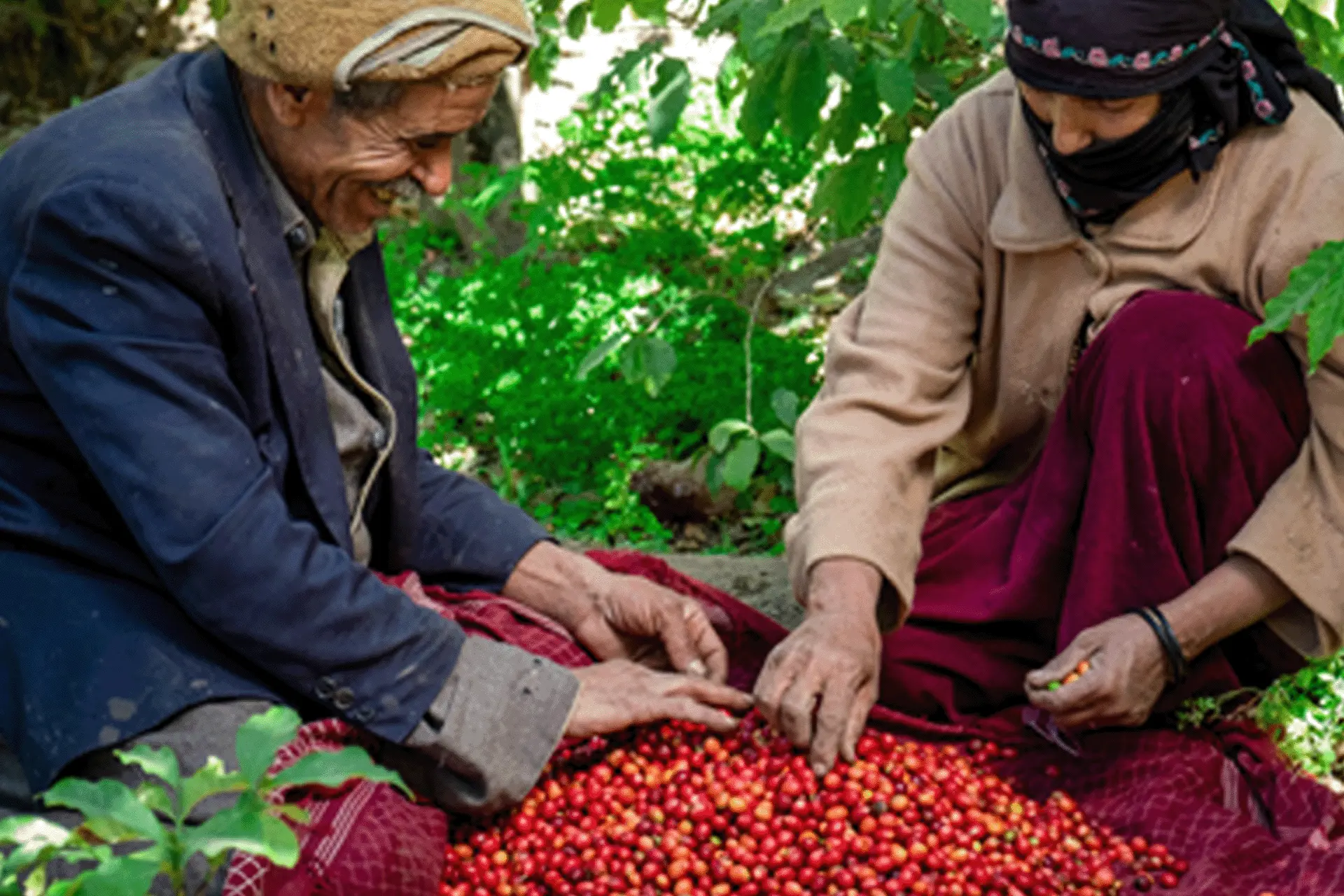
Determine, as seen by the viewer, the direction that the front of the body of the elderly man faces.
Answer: to the viewer's right

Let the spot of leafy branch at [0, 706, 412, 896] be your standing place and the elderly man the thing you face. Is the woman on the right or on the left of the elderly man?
right

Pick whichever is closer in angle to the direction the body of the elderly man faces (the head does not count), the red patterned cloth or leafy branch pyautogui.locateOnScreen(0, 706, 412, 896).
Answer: the red patterned cloth

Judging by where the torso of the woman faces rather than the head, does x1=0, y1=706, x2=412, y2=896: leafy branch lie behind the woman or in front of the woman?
in front

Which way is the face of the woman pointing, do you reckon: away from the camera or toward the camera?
toward the camera

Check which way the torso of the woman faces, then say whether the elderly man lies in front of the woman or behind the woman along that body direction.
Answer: in front

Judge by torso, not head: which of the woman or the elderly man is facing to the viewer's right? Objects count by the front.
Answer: the elderly man

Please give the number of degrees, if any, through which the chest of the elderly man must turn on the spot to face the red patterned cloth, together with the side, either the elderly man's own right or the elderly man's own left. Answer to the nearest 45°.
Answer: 0° — they already face it

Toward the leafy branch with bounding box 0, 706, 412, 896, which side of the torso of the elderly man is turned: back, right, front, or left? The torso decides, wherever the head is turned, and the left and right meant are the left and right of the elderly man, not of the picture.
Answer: right

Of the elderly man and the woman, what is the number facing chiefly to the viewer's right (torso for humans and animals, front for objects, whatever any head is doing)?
1

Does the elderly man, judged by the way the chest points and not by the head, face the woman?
yes

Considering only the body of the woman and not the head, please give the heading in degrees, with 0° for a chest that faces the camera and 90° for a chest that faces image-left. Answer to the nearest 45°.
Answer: approximately 45°

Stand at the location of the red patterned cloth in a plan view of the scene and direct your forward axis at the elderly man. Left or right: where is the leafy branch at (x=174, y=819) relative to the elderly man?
left
